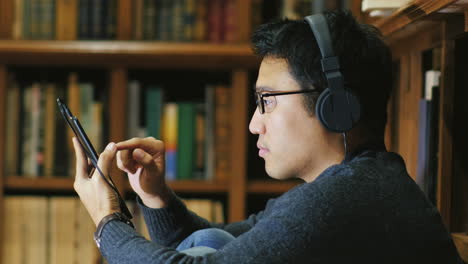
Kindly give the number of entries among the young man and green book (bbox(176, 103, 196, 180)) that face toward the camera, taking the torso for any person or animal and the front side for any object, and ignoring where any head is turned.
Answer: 1

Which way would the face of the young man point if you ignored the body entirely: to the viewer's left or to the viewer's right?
to the viewer's left

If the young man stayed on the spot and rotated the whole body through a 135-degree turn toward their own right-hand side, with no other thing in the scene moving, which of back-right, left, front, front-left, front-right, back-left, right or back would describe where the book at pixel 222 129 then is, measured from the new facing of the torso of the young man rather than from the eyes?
front-left

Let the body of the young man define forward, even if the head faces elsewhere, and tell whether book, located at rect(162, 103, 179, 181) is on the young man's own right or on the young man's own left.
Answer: on the young man's own right

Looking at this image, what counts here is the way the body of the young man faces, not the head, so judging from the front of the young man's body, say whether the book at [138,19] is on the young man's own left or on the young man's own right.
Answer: on the young man's own right

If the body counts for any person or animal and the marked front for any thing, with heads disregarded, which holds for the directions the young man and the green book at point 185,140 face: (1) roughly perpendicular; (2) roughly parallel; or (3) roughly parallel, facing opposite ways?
roughly perpendicular

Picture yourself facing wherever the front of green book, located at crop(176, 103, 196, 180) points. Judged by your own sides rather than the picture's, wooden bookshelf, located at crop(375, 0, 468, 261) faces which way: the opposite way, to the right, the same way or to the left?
to the right

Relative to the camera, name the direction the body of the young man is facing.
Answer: to the viewer's left
